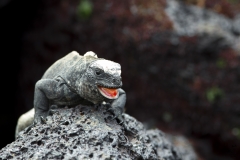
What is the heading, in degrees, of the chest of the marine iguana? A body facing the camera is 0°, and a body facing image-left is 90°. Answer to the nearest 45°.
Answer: approximately 315°
